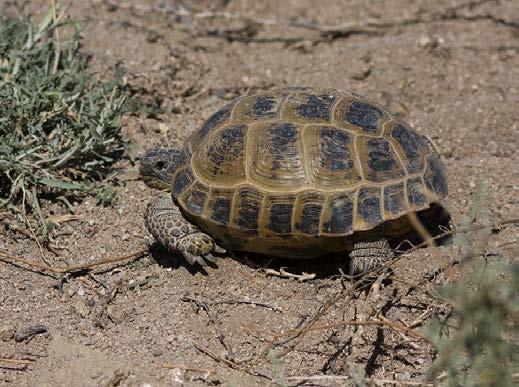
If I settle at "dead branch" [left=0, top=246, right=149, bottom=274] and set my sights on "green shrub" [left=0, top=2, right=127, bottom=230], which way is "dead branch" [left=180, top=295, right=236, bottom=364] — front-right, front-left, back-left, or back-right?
back-right

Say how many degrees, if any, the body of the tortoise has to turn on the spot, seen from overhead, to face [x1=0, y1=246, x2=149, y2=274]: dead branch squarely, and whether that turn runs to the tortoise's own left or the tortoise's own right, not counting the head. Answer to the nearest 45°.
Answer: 0° — it already faces it

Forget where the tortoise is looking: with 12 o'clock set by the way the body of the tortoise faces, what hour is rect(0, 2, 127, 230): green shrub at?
The green shrub is roughly at 1 o'clock from the tortoise.

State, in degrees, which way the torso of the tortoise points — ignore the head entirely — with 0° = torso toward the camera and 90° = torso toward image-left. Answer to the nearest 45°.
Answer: approximately 90°
